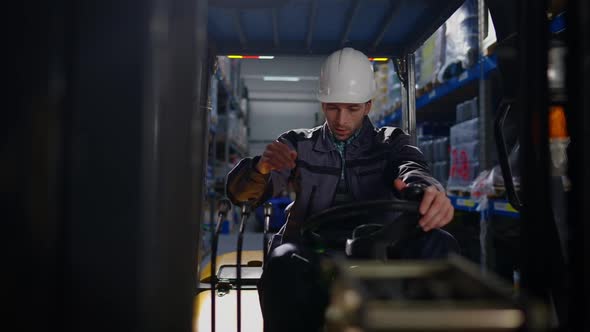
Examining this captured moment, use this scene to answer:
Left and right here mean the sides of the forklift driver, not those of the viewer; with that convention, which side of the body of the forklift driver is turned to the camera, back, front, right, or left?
front

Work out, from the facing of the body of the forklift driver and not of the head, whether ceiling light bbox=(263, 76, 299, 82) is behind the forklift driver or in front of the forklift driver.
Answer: behind

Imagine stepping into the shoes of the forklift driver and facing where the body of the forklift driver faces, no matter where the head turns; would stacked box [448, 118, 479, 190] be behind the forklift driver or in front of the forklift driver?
behind

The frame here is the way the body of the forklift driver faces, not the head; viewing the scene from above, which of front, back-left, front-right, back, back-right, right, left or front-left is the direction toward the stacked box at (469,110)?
back-left

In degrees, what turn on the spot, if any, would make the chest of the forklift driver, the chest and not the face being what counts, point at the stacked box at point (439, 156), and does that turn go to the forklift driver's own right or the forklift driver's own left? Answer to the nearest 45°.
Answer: approximately 135° to the forklift driver's own left
